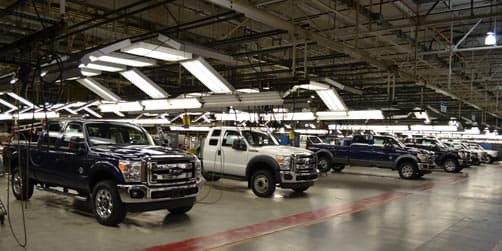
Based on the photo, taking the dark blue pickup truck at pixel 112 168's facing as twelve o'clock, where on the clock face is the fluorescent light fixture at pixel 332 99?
The fluorescent light fixture is roughly at 10 o'clock from the dark blue pickup truck.

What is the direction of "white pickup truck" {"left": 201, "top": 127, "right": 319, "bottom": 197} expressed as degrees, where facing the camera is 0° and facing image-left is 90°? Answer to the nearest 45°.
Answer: approximately 315°

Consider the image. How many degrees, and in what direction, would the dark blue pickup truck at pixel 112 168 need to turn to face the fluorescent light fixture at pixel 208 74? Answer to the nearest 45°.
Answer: approximately 90° to its left

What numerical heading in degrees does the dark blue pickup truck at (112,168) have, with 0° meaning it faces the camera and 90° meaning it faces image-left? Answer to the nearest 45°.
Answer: approximately 315°

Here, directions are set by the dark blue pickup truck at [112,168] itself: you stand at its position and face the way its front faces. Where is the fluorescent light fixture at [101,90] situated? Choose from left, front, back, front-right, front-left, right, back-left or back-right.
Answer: back-left

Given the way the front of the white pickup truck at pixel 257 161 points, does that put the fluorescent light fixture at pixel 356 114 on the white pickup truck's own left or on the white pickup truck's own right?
on the white pickup truck's own left

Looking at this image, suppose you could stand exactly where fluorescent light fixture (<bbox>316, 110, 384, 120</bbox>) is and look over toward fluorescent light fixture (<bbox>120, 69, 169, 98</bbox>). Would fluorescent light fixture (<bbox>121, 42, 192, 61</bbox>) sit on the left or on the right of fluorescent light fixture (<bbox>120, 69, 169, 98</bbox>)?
left
